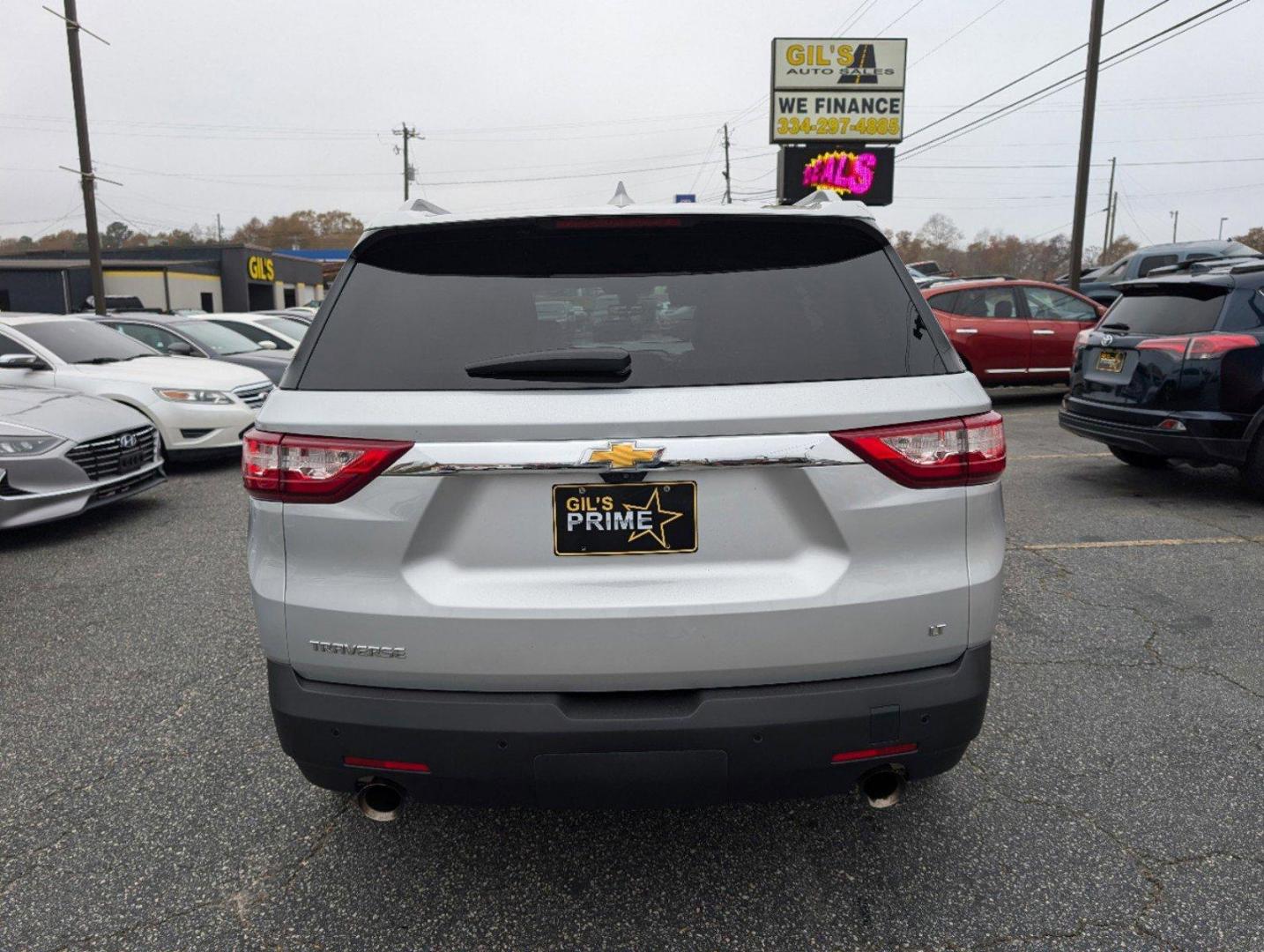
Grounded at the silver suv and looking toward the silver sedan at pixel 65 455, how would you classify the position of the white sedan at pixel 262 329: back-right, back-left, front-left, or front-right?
front-right

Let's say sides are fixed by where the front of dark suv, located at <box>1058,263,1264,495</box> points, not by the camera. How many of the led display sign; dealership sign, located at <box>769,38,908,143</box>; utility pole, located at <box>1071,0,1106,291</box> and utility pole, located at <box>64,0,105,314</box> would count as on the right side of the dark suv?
0

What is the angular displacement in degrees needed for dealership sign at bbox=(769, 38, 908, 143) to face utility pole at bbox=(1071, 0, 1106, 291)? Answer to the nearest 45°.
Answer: approximately 45° to its left

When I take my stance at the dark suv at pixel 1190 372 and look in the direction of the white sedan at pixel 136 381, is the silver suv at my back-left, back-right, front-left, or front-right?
front-left

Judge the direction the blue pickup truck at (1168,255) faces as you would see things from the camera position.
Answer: facing to the left of the viewer

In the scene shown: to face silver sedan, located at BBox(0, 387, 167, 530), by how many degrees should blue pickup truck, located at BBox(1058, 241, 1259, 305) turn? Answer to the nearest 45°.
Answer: approximately 90° to its left

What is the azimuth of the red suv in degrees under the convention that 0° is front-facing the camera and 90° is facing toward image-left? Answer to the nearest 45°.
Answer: approximately 270°

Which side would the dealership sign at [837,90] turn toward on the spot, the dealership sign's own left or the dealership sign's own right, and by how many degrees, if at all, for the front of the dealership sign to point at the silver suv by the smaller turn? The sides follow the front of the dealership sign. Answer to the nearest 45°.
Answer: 0° — it already faces it

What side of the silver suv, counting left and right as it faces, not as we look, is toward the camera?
back

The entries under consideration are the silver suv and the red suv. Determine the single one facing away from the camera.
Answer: the silver suv

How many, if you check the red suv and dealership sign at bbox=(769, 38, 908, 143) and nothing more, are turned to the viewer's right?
1

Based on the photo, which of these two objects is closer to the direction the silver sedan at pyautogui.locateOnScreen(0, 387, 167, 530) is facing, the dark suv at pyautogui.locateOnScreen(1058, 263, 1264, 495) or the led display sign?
the dark suv

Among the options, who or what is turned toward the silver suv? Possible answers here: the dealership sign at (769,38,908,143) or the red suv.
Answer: the dealership sign

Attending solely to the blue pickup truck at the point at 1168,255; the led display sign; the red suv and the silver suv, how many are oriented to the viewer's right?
1

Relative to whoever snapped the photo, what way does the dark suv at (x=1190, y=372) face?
facing away from the viewer and to the right of the viewer

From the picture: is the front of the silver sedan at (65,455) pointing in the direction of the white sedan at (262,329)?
no

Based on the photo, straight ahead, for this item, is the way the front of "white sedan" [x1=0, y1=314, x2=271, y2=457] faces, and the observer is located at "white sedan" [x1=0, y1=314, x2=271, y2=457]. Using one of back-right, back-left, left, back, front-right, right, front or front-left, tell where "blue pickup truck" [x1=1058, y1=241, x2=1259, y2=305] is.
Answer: front-left

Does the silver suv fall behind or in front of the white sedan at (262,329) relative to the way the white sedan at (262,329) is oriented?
in front

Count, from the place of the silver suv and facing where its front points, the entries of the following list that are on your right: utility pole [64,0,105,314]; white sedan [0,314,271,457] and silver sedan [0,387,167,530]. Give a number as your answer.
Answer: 0

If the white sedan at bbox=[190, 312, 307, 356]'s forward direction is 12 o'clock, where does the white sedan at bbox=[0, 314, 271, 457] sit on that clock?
the white sedan at bbox=[0, 314, 271, 457] is roughly at 2 o'clock from the white sedan at bbox=[190, 312, 307, 356].

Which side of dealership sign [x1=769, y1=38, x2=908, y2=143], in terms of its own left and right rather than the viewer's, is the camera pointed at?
front
